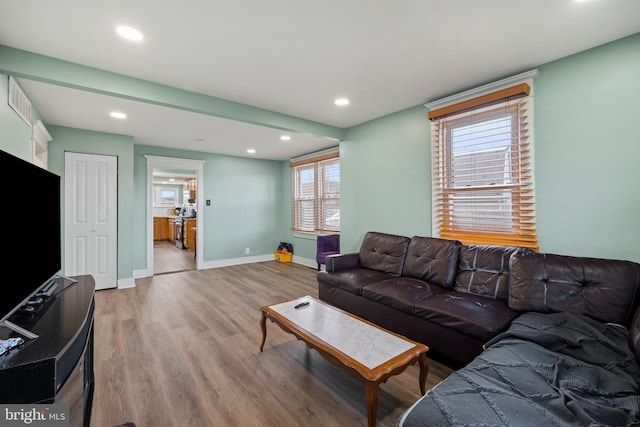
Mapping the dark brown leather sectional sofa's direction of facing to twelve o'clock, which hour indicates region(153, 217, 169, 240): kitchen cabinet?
The kitchen cabinet is roughly at 2 o'clock from the dark brown leather sectional sofa.

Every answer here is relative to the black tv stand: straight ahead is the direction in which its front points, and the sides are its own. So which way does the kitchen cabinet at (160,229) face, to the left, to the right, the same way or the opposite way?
to the right

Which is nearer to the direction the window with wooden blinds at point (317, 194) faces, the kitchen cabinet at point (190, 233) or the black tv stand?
the black tv stand

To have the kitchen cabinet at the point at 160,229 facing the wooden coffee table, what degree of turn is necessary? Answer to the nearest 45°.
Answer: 0° — it already faces it

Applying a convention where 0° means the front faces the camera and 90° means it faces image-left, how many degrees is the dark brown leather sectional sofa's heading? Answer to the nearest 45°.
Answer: approximately 45°

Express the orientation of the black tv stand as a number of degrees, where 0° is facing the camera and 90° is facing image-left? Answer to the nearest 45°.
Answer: approximately 270°

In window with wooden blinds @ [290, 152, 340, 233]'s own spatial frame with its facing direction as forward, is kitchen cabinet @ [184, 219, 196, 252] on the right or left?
on its right

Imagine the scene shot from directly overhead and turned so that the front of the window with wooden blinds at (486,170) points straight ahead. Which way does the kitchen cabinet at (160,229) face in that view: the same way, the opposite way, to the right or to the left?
to the left

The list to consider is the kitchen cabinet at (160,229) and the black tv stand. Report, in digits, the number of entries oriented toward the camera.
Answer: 1
